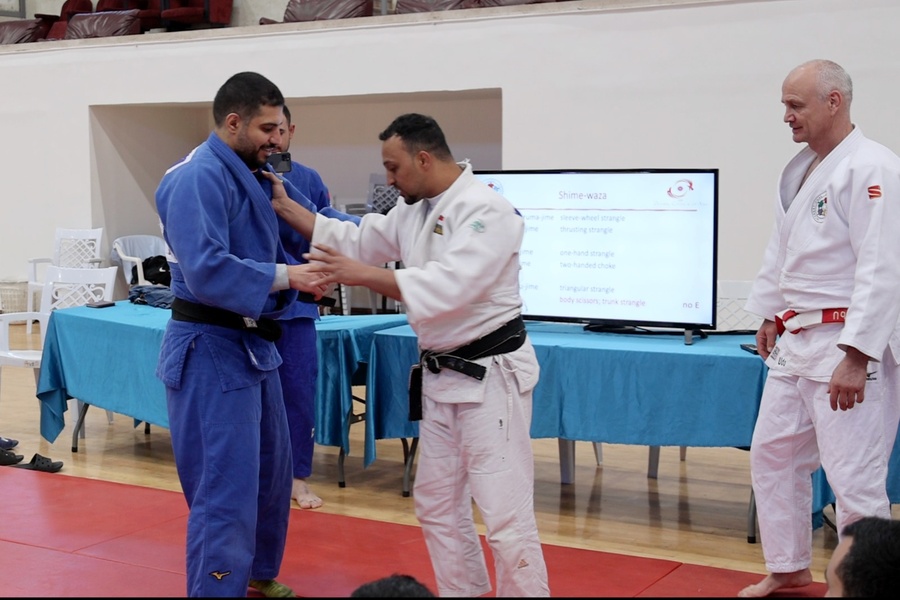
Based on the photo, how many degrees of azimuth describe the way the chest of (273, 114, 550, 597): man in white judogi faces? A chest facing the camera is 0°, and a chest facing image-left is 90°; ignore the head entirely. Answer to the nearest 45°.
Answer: approximately 45°

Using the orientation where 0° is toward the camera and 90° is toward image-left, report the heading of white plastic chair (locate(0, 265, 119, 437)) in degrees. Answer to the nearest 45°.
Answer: approximately 45°

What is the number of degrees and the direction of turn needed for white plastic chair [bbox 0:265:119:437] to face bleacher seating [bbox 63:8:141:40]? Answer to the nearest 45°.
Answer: approximately 135° to its right

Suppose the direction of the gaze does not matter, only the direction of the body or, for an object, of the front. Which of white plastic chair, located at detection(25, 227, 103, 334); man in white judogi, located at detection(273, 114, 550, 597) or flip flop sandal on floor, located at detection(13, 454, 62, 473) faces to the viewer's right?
the flip flop sandal on floor

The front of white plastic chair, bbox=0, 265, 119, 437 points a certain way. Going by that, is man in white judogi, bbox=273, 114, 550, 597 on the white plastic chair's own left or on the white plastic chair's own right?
on the white plastic chair's own left

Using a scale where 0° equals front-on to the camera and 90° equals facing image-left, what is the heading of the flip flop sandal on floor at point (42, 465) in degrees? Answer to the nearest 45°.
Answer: approximately 270°

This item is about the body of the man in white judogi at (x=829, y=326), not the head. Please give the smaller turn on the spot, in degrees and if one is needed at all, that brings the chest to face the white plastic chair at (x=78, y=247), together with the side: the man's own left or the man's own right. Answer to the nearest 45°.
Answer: approximately 90° to the man's own right

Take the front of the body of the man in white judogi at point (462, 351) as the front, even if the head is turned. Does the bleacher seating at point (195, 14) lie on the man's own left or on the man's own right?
on the man's own right

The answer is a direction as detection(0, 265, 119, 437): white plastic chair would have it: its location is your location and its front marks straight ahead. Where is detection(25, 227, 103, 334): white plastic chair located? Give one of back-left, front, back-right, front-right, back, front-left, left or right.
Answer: back-right

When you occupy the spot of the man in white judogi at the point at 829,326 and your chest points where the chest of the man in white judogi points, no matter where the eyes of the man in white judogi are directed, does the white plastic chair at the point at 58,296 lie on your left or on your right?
on your right
